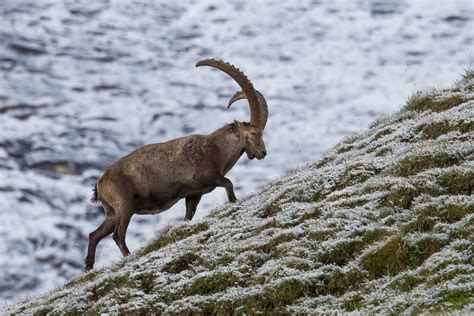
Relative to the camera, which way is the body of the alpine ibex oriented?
to the viewer's right
